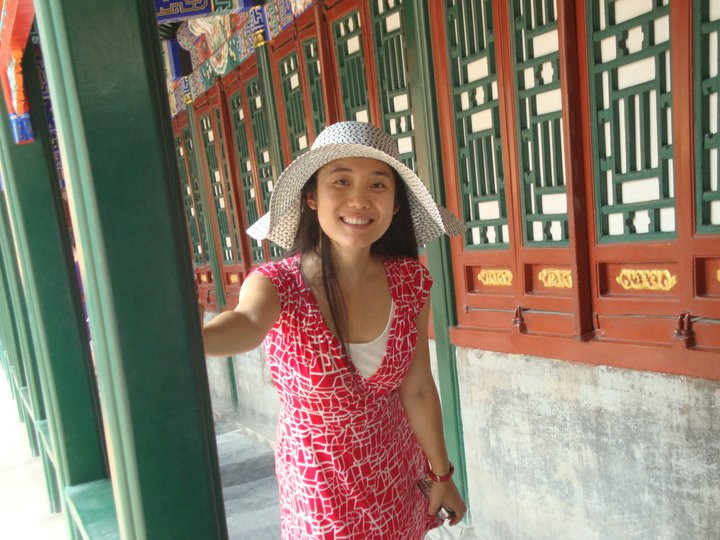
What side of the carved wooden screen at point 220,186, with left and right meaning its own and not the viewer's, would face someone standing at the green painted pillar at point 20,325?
front

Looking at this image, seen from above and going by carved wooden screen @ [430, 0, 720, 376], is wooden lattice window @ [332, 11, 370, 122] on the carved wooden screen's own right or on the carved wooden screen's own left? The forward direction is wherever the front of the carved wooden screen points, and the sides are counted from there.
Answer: on the carved wooden screen's own right

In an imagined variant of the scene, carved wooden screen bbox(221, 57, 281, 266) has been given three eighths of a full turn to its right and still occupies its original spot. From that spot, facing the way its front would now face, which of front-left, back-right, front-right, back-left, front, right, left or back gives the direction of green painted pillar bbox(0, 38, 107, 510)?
back

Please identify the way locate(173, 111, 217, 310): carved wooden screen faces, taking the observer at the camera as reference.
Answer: facing the viewer and to the left of the viewer

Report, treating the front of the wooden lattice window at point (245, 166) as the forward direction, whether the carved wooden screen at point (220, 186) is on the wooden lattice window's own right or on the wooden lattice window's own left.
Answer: on the wooden lattice window's own right

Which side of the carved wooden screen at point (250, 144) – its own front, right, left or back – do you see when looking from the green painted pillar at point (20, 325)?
front

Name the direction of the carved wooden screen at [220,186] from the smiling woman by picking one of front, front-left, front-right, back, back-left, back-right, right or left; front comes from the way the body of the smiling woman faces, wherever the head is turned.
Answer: back

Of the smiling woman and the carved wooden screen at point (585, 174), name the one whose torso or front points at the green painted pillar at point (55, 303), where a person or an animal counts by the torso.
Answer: the carved wooden screen

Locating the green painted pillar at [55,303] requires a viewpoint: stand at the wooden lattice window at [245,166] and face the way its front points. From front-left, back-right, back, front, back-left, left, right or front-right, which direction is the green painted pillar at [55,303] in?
front-left

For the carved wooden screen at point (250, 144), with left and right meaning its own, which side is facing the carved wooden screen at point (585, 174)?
left

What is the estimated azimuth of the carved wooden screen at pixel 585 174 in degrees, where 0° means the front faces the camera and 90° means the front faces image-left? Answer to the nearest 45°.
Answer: approximately 45°

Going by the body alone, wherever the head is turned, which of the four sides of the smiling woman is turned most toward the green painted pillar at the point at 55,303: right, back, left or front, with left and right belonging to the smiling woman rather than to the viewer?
right

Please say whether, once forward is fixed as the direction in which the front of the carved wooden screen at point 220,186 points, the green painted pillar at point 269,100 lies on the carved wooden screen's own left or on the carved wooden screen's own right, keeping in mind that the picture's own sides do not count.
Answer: on the carved wooden screen's own left

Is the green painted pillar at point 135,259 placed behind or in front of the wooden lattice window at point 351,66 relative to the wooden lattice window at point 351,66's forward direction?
in front

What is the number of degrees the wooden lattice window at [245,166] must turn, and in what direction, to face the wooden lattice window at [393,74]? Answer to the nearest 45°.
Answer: approximately 45° to its left
